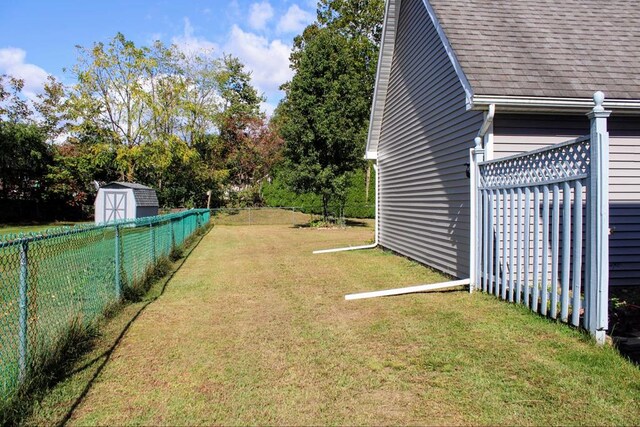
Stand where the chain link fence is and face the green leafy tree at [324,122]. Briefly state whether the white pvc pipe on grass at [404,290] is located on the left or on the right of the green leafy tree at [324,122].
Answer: right

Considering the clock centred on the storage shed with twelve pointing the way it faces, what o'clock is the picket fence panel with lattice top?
The picket fence panel with lattice top is roughly at 10 o'clock from the storage shed.

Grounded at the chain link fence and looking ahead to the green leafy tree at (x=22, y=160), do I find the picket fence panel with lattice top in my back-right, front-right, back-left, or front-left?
back-right

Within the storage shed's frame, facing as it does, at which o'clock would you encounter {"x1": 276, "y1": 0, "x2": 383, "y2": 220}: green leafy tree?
The green leafy tree is roughly at 8 o'clock from the storage shed.

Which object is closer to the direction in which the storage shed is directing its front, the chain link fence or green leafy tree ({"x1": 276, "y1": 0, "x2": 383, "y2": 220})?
the chain link fence

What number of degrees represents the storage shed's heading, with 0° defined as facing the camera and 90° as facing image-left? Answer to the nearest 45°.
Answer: approximately 45°

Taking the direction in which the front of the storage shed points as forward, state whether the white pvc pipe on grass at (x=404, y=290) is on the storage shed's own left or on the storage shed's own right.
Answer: on the storage shed's own left
